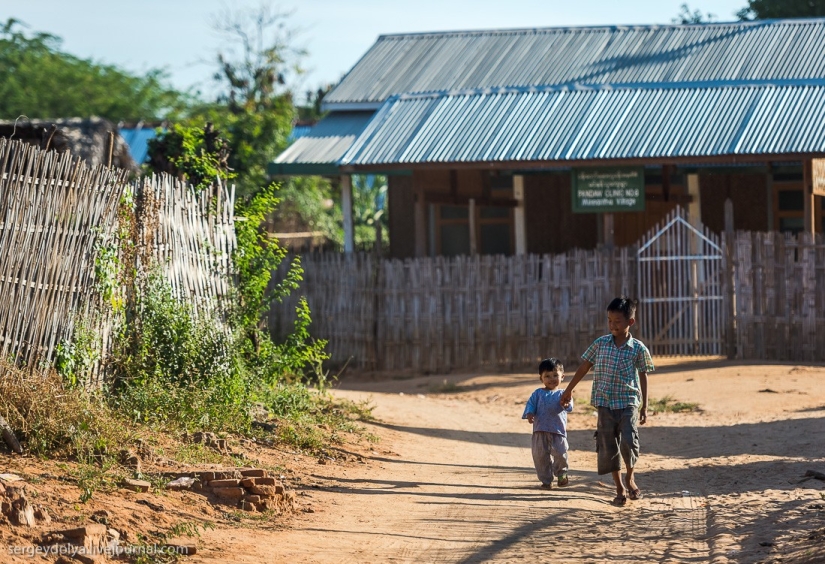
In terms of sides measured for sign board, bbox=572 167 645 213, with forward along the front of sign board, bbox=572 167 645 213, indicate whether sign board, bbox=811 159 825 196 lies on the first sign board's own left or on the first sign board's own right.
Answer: on the first sign board's own left

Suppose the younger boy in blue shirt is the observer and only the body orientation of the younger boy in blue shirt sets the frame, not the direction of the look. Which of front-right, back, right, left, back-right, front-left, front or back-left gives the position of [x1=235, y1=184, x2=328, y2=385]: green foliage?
back-right

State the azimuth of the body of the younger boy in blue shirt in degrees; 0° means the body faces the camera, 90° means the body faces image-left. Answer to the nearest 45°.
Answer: approximately 0°

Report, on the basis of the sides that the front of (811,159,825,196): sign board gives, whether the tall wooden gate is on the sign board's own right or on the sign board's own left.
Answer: on the sign board's own right

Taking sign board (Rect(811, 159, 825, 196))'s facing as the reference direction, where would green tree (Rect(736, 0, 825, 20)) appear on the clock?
The green tree is roughly at 6 o'clock from the sign board.
